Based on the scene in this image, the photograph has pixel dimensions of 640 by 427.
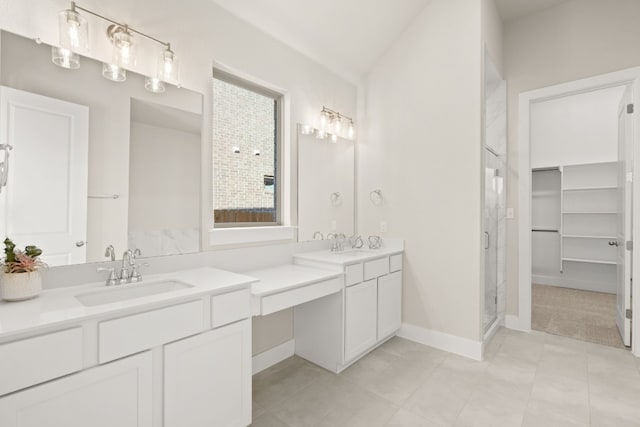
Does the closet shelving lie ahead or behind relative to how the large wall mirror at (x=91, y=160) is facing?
ahead

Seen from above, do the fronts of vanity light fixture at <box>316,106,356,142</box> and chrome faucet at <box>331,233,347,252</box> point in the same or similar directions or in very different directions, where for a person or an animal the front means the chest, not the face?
same or similar directions

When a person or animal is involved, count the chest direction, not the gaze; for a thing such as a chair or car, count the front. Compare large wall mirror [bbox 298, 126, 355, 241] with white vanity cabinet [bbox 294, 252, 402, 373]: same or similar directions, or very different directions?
same or similar directions

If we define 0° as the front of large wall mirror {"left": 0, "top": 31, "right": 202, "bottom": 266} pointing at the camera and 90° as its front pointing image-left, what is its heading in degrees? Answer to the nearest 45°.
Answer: approximately 315°

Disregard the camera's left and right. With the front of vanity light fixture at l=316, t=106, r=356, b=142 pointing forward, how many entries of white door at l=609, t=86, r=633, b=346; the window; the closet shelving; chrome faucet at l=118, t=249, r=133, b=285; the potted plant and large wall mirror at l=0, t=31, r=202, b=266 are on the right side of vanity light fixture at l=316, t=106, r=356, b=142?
4

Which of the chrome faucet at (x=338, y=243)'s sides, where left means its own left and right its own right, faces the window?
right

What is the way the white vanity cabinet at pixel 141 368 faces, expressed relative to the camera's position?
facing the viewer and to the right of the viewer

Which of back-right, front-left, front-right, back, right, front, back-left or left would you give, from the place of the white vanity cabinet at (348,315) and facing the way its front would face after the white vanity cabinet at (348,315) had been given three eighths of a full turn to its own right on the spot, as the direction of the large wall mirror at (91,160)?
front-left

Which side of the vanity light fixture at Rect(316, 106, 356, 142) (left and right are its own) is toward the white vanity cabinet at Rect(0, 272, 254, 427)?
right

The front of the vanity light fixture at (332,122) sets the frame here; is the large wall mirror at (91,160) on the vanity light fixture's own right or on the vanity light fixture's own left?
on the vanity light fixture's own right

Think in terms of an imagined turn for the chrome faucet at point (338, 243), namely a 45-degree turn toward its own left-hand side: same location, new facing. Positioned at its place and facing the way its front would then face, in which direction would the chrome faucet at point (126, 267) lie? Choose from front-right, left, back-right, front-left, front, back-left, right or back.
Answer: back-right

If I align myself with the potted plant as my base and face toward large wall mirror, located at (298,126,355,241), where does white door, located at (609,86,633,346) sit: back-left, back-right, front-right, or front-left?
front-right

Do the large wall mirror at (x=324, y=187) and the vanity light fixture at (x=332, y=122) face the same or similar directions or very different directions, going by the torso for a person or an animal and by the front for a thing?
same or similar directions

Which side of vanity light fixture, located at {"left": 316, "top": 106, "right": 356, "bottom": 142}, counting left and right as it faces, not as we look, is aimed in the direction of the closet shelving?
left
